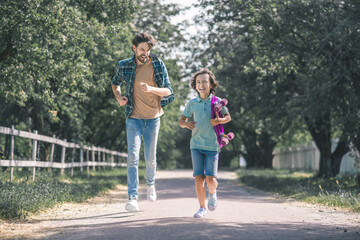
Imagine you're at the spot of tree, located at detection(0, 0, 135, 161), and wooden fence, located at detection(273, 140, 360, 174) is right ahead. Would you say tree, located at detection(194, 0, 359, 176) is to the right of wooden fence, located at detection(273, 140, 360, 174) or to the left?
right

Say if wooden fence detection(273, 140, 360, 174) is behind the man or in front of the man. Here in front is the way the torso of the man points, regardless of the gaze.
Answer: behind

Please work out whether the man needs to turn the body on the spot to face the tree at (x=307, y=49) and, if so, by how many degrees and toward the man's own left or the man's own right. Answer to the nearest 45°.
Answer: approximately 135° to the man's own left

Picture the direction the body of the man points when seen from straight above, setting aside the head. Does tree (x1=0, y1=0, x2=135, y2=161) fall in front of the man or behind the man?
behind

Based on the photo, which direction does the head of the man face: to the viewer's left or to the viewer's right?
to the viewer's right

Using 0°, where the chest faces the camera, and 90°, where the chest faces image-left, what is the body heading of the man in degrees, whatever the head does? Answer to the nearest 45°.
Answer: approximately 0°
